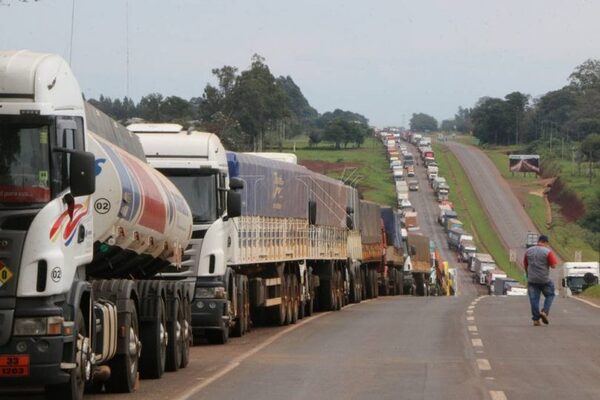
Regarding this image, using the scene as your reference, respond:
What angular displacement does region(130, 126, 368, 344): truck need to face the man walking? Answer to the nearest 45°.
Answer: approximately 135° to its left

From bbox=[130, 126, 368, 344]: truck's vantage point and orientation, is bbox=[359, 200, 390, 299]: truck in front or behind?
behind

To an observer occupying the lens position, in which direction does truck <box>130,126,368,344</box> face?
facing the viewer and to the left of the viewer
